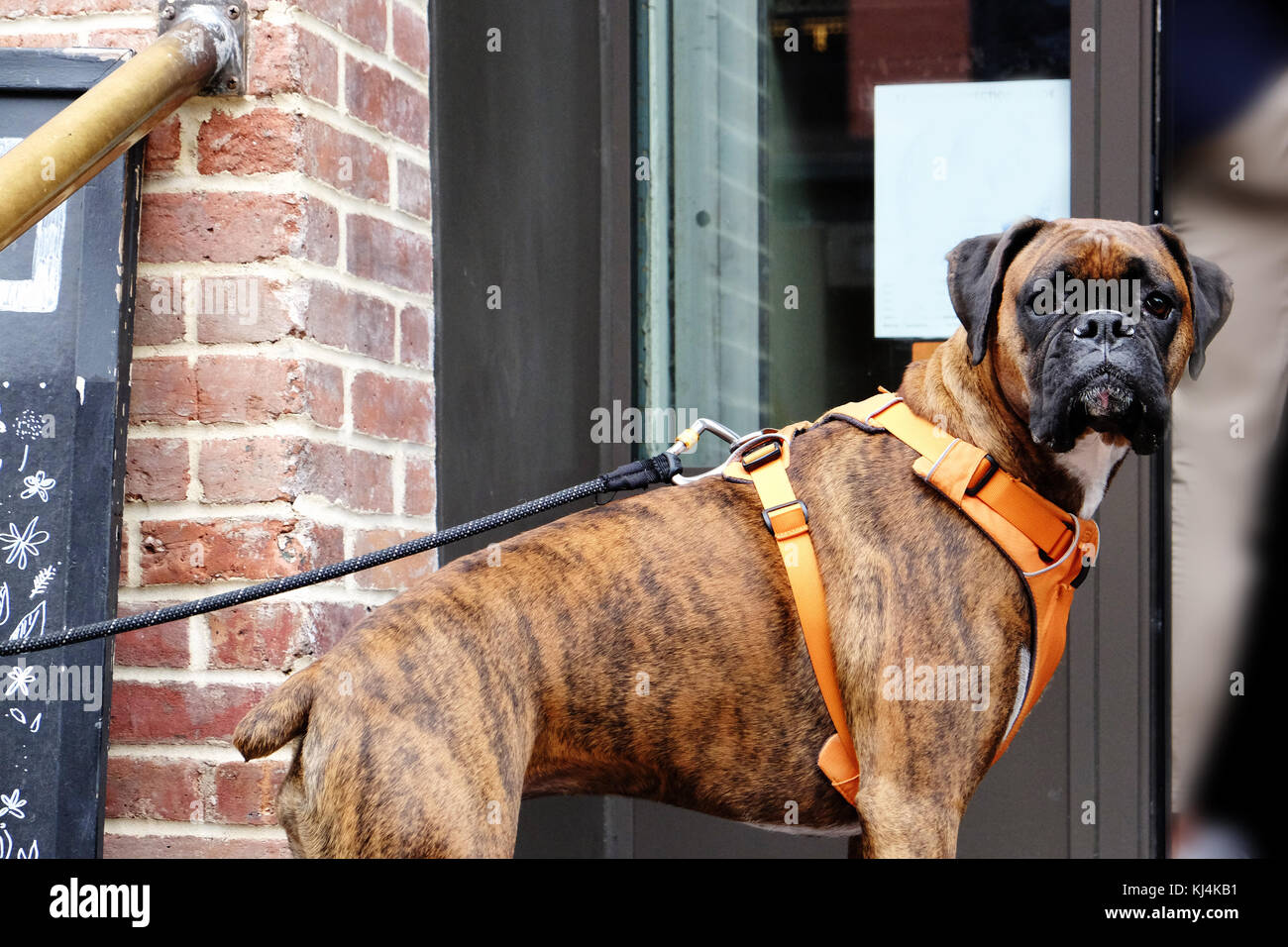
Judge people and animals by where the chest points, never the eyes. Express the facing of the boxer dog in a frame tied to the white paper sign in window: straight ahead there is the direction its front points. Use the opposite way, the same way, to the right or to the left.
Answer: to the left

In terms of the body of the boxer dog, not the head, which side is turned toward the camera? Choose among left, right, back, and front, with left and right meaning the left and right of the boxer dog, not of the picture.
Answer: right

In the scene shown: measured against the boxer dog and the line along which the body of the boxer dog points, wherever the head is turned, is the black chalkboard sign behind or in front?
behind

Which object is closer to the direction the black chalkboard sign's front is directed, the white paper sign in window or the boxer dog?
the boxer dog

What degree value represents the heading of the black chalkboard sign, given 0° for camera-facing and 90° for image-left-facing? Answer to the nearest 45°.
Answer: approximately 0°

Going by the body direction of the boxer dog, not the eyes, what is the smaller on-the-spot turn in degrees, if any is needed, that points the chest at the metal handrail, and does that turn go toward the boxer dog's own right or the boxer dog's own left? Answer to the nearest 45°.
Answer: approximately 180°

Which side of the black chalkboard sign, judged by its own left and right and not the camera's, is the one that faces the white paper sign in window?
left

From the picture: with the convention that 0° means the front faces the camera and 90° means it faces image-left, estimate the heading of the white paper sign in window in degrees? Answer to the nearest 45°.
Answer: approximately 0°

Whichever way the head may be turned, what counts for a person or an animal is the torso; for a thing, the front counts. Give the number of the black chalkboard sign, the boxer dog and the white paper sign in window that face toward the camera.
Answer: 2

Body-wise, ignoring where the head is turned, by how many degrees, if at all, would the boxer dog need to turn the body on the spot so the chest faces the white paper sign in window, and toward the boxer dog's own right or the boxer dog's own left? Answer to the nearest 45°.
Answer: approximately 90° to the boxer dog's own left
